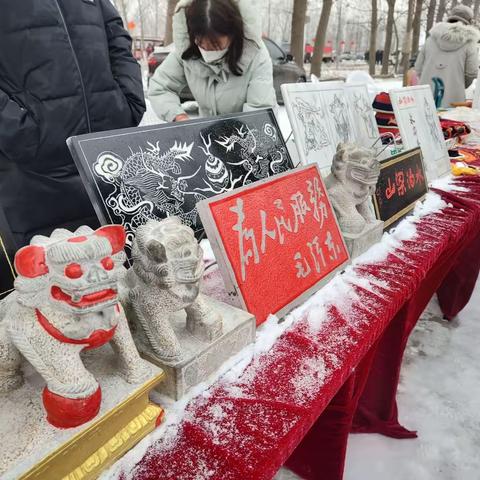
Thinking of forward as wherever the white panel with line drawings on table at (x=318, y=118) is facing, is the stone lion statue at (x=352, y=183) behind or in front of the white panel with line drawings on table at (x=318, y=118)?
in front

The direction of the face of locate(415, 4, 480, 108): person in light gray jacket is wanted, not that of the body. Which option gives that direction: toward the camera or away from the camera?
away from the camera

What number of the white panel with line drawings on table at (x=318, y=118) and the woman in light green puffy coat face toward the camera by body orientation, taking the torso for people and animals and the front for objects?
2

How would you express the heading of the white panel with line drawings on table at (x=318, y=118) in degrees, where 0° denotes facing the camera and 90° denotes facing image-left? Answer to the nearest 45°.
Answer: approximately 0°

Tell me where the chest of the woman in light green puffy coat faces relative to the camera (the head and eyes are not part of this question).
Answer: toward the camera

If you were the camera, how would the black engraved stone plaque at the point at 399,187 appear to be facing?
facing the viewer and to the right of the viewer

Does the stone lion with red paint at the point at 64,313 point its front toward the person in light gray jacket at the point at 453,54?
no

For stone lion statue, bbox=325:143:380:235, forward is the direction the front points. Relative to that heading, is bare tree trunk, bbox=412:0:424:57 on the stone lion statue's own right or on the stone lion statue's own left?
on the stone lion statue's own left

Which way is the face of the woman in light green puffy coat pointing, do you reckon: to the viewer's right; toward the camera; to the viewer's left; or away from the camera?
toward the camera

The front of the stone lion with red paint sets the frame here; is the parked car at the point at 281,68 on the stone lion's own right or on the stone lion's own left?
on the stone lion's own left

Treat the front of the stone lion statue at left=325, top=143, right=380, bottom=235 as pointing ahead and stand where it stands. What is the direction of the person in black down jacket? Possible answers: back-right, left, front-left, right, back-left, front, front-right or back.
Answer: back-right

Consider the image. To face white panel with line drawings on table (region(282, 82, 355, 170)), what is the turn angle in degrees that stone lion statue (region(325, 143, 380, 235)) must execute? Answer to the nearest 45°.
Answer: approximately 135° to its left
